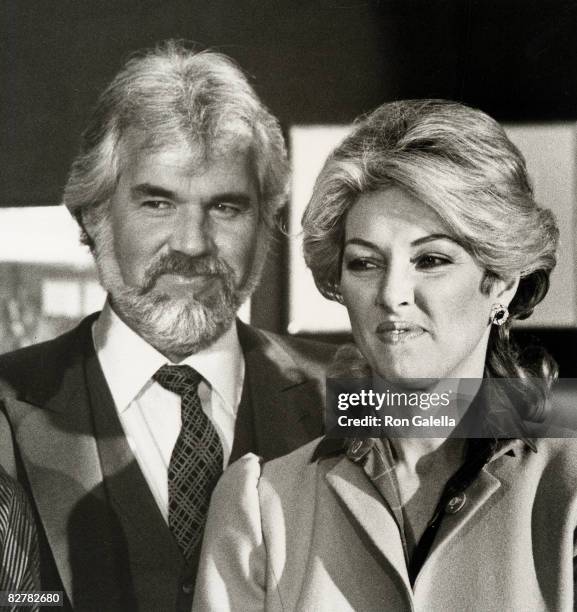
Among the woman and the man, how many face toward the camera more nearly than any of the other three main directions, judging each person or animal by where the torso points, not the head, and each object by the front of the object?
2

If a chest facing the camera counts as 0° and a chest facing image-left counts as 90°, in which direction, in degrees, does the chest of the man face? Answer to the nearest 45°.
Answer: approximately 0°
